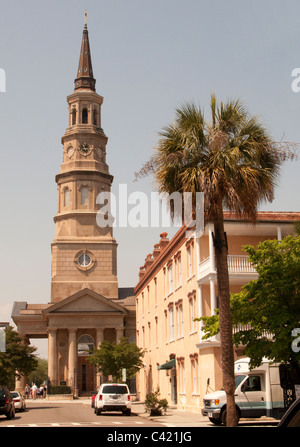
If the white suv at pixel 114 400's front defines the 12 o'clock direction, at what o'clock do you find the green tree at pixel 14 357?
The green tree is roughly at 11 o'clock from the white suv.

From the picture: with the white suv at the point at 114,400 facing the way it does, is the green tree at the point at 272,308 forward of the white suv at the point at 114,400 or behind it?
behind

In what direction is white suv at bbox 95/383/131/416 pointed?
away from the camera

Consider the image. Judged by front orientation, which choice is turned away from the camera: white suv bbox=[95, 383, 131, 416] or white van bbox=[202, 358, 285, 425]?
white suv bbox=[95, 383, 131, 416]

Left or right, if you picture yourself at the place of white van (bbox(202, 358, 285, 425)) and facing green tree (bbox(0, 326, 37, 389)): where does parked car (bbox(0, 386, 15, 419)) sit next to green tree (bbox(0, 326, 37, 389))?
left

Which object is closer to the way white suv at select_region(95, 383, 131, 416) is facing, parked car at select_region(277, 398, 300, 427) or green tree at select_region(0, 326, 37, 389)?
the green tree

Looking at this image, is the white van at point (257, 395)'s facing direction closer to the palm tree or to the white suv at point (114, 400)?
the palm tree

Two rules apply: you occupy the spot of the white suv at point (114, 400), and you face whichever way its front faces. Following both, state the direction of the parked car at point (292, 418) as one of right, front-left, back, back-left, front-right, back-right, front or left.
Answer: back

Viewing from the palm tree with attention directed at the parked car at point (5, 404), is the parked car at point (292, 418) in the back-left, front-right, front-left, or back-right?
back-left

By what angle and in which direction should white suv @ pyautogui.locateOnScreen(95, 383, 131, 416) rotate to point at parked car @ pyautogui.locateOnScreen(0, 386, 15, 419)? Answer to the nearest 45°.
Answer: approximately 135° to its left

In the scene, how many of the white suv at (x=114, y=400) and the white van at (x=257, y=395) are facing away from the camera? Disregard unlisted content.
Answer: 1

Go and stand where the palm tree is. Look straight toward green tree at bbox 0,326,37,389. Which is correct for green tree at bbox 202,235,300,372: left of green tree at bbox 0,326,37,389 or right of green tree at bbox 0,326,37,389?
right
